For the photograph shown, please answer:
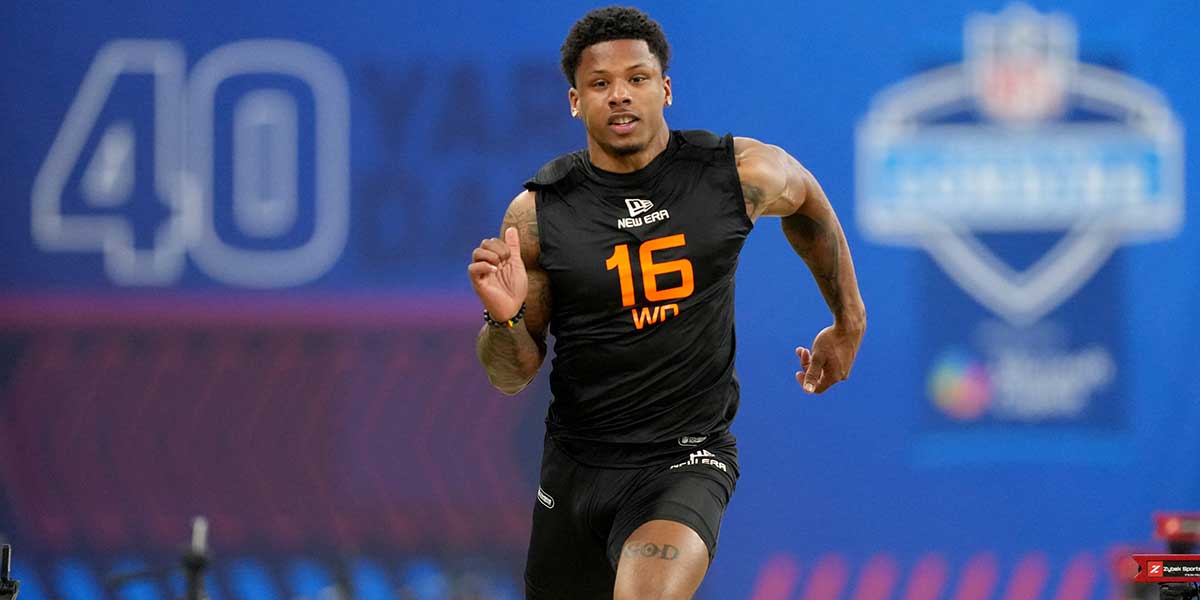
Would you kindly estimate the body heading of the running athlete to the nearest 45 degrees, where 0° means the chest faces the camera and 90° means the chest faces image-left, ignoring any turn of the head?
approximately 0°
